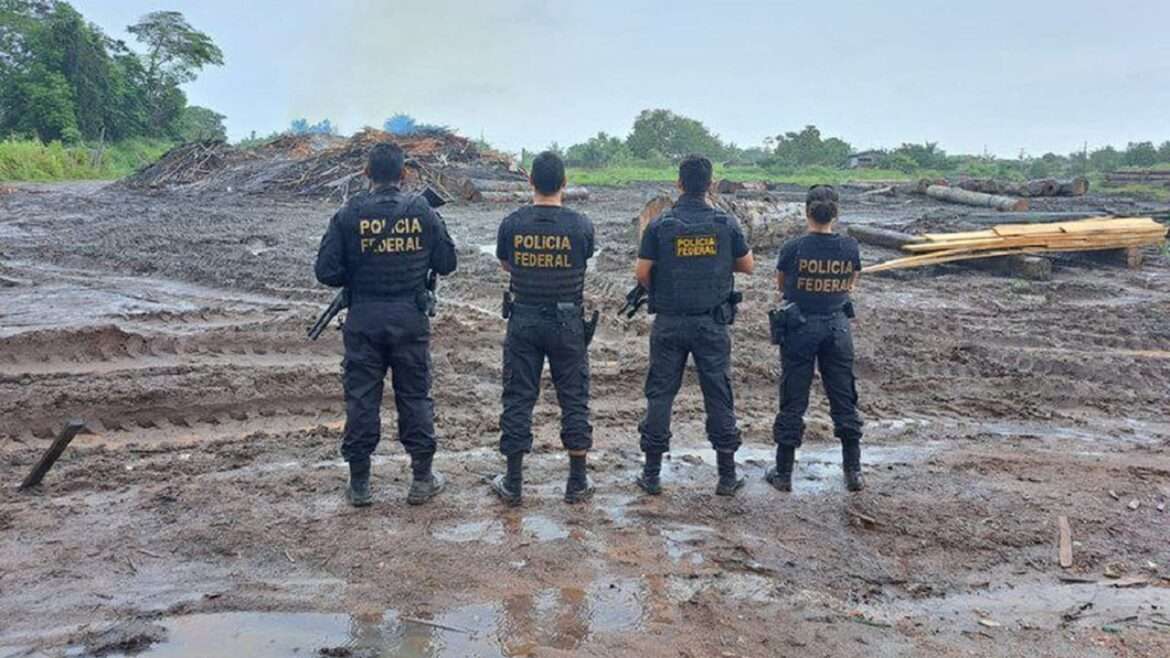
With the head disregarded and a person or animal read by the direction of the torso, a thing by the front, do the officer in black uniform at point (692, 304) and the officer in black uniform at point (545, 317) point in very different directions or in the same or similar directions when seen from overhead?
same or similar directions

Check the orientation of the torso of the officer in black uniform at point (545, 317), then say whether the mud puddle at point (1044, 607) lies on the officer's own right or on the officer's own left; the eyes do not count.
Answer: on the officer's own right

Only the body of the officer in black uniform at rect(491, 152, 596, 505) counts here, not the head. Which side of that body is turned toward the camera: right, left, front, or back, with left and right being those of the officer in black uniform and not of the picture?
back

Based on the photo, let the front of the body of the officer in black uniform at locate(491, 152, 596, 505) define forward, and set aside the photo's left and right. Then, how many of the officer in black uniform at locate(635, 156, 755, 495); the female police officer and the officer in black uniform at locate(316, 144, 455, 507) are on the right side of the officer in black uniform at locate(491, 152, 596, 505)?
2

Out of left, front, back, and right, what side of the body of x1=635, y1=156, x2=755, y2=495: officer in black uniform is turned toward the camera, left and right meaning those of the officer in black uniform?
back

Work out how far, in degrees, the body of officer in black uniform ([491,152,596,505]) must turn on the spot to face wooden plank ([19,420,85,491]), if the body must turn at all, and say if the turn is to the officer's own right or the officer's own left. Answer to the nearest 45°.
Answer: approximately 90° to the officer's own left

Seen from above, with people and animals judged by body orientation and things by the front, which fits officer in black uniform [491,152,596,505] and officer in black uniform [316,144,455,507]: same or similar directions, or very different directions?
same or similar directions

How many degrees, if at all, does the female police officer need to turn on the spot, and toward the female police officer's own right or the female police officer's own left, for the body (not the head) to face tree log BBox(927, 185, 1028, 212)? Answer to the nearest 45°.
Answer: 0° — they already face it

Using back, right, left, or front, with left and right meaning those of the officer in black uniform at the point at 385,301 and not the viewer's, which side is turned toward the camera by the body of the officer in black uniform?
back

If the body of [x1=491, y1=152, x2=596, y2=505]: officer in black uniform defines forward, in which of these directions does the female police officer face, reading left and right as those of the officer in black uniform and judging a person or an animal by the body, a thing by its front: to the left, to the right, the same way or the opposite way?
the same way

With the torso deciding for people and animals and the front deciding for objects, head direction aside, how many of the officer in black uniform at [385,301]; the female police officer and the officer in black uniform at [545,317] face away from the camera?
3

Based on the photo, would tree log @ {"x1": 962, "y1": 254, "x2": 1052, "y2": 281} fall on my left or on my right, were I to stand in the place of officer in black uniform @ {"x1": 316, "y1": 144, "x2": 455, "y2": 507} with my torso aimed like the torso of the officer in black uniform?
on my right

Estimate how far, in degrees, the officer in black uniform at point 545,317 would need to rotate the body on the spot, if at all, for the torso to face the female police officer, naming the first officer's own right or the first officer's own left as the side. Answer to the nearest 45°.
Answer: approximately 90° to the first officer's own right

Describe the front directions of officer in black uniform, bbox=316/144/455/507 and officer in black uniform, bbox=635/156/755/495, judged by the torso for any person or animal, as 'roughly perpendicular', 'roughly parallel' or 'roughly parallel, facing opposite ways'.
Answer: roughly parallel

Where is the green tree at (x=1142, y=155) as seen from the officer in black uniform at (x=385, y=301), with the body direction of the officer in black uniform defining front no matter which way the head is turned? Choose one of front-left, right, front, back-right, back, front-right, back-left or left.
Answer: front-right

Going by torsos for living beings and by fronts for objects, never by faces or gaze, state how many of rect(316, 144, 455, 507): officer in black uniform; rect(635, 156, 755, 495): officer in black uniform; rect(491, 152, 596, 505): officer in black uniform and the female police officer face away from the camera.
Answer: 4

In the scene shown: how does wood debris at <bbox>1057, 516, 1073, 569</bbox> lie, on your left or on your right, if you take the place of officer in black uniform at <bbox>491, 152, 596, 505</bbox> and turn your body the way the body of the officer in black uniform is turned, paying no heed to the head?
on your right

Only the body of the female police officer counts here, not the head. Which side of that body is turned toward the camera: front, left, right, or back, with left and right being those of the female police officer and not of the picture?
back

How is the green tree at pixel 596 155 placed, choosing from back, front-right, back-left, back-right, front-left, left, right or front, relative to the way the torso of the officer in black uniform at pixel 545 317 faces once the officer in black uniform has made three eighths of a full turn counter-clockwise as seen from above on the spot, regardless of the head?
back-right

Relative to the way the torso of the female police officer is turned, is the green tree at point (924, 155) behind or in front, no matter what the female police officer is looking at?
in front
